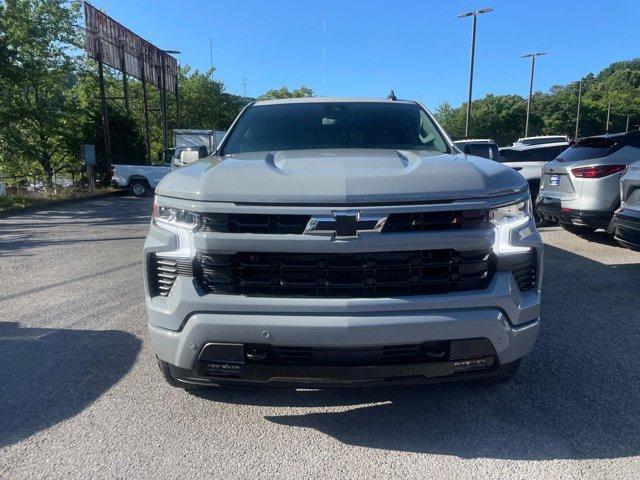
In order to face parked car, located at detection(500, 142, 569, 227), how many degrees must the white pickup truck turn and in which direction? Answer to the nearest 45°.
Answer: approximately 45° to its right

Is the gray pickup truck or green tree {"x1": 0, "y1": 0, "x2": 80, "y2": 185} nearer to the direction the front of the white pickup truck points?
the gray pickup truck

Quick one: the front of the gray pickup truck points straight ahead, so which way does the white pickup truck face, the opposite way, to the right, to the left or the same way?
to the left

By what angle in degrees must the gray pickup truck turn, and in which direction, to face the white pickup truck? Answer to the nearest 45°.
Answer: approximately 135° to its right

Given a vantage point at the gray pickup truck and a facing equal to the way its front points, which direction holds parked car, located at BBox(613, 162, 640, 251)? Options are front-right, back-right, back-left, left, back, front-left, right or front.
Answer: back-left

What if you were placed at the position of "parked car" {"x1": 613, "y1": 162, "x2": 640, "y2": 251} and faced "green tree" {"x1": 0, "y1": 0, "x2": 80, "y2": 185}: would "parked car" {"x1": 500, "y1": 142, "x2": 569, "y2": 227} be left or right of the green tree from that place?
right

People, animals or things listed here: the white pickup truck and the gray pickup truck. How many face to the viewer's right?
1

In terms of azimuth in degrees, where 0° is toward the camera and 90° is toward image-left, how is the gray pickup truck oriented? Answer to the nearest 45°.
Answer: approximately 0°

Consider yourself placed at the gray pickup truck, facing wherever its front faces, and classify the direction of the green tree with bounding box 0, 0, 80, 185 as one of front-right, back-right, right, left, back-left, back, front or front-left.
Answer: back-right

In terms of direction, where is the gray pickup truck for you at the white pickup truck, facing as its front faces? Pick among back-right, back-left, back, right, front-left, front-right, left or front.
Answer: right

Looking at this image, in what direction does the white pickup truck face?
to the viewer's right

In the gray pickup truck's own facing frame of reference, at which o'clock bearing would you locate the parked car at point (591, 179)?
The parked car is roughly at 7 o'clock from the gray pickup truck.

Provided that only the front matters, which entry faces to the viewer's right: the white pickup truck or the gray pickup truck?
the white pickup truck
